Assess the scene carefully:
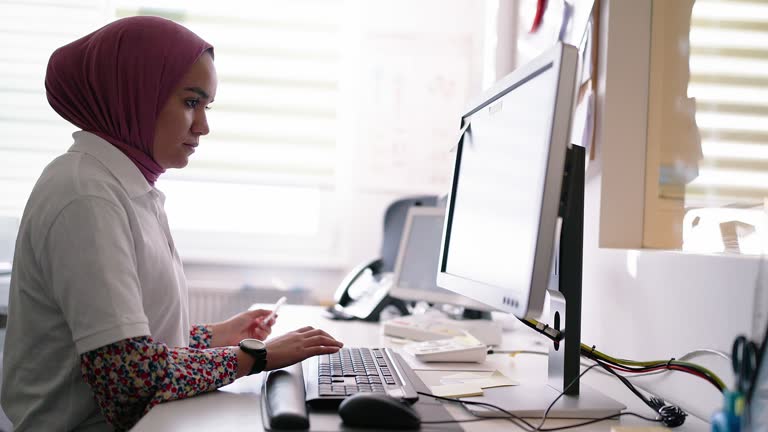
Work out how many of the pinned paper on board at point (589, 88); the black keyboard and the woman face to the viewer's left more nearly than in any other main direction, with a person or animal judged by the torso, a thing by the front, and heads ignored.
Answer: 2

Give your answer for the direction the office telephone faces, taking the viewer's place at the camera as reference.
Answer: facing the viewer and to the left of the viewer

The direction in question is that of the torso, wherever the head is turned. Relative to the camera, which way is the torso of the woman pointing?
to the viewer's right

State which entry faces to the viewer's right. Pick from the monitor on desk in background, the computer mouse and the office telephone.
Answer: the computer mouse

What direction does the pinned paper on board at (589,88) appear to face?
to the viewer's left

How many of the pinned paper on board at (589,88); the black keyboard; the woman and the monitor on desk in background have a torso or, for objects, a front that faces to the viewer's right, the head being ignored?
1

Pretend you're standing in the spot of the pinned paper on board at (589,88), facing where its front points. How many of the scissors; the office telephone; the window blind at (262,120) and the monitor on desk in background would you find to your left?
1

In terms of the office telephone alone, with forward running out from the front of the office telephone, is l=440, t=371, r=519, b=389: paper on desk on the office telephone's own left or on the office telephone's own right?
on the office telephone's own left

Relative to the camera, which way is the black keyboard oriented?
to the viewer's left

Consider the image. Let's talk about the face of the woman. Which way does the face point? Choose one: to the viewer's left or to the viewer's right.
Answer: to the viewer's right

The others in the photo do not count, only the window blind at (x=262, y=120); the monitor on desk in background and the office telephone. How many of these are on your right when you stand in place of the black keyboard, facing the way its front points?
3

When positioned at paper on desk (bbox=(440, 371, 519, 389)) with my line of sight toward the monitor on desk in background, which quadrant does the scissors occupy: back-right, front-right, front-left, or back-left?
back-right

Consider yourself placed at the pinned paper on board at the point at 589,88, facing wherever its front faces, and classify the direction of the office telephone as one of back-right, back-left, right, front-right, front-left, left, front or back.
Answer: front-right

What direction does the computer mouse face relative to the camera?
to the viewer's right

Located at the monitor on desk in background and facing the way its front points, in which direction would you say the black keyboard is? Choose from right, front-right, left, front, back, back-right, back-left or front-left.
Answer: front-left

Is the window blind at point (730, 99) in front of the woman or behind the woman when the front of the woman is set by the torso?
in front

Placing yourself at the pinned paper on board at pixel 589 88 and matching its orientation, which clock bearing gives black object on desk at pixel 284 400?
The black object on desk is roughly at 10 o'clock from the pinned paper on board.

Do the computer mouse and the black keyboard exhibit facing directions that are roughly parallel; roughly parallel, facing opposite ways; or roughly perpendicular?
roughly parallel, facing opposite ways
